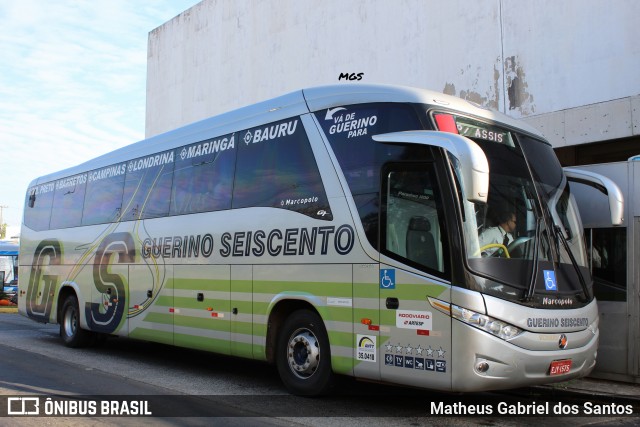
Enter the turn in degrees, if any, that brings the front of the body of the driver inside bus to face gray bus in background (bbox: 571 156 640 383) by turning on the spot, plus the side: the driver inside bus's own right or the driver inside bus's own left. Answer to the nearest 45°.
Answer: approximately 90° to the driver inside bus's own left

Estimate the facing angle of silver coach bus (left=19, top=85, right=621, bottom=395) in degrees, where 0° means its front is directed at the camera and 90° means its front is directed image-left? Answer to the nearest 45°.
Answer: approximately 315°

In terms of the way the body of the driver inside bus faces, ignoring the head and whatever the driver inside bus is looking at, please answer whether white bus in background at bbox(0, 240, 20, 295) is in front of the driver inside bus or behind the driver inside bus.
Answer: behind

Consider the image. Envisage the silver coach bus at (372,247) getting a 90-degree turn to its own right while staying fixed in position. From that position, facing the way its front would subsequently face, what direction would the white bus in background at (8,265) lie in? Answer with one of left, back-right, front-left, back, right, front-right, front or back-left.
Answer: right
